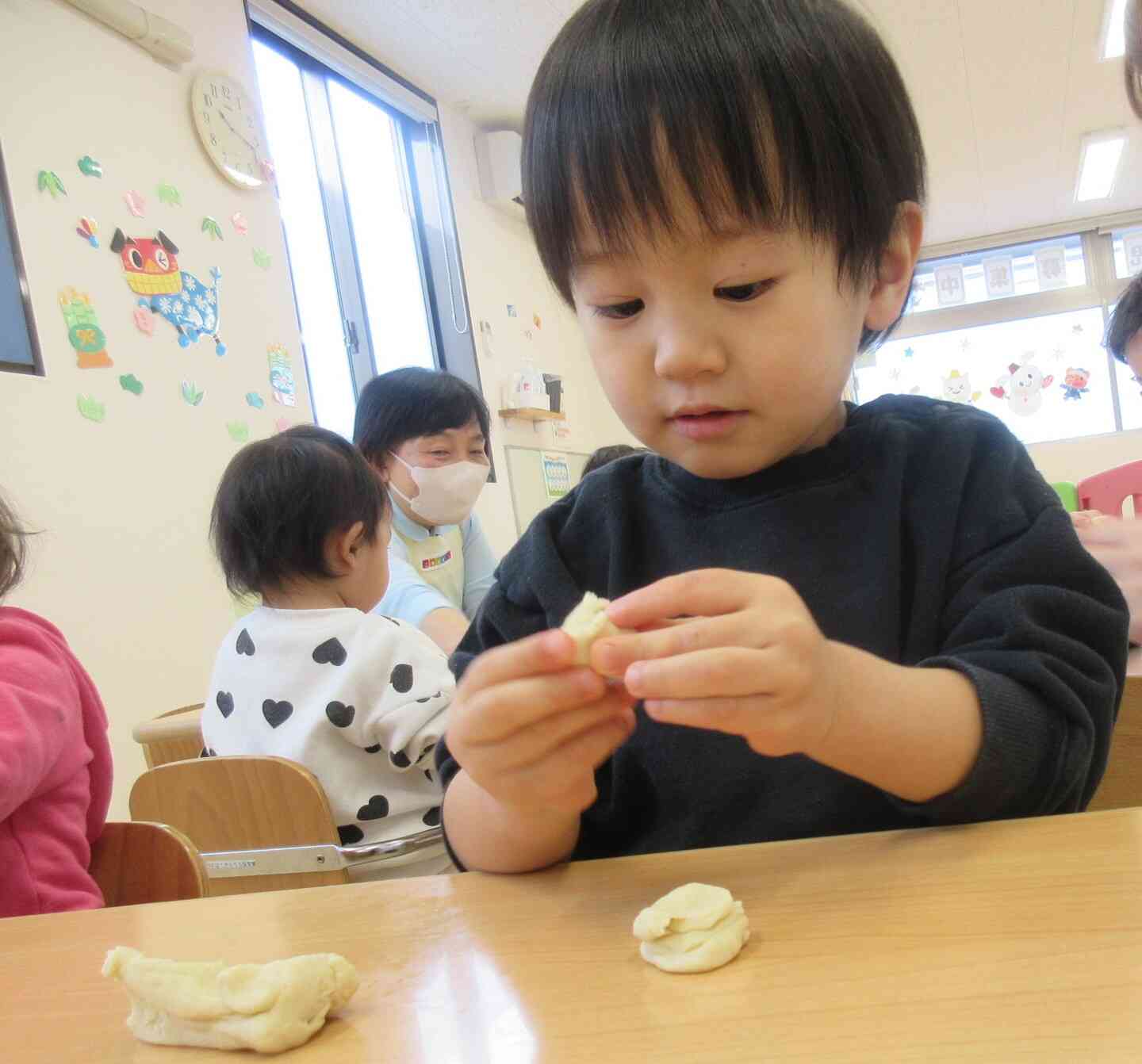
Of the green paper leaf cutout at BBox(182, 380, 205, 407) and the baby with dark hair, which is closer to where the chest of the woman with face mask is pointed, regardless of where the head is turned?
the baby with dark hair

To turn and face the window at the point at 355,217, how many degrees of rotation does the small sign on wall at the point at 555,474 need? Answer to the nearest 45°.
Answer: approximately 90° to its right

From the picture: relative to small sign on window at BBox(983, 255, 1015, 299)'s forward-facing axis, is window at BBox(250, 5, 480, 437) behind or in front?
in front

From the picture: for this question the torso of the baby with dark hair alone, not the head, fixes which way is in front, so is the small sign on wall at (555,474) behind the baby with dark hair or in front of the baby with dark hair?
in front

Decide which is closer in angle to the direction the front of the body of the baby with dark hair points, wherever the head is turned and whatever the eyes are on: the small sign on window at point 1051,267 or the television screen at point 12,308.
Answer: the small sign on window

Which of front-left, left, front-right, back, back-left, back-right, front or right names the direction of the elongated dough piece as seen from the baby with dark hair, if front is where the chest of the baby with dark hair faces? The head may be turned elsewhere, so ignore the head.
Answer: back-right

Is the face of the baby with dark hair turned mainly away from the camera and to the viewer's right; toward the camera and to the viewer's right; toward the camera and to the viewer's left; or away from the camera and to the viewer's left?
away from the camera and to the viewer's right

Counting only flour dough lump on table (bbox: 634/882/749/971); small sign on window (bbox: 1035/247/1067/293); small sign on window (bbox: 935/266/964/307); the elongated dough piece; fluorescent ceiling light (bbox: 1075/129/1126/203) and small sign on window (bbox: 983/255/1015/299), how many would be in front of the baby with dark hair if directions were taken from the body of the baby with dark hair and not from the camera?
4

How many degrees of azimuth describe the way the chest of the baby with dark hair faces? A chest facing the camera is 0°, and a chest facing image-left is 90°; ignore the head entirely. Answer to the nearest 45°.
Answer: approximately 225°

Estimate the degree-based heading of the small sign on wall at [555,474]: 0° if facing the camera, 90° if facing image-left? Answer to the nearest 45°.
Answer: approximately 315°
